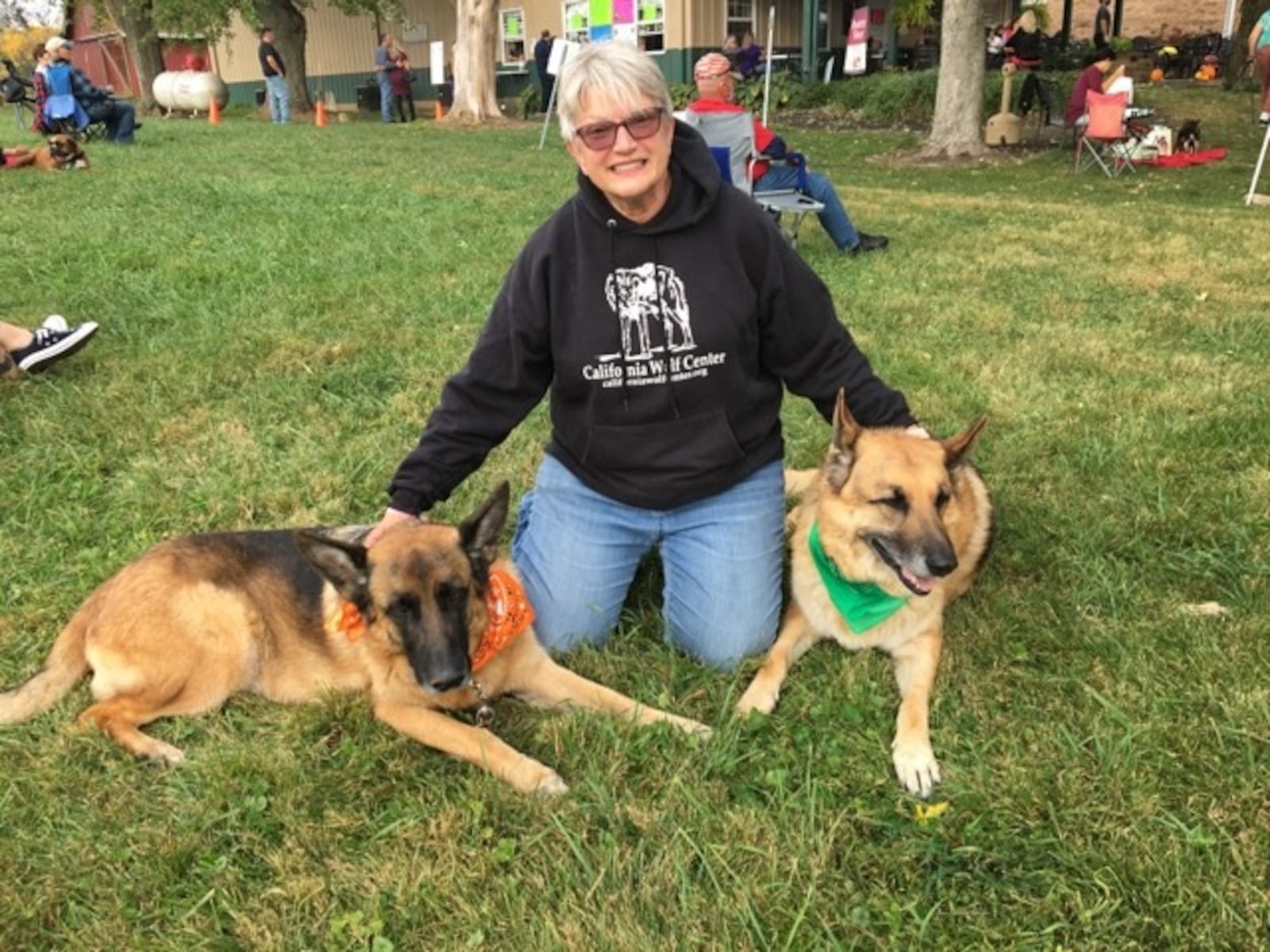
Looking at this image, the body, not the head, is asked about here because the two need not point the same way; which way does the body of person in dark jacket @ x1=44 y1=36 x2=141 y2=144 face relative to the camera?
to the viewer's right

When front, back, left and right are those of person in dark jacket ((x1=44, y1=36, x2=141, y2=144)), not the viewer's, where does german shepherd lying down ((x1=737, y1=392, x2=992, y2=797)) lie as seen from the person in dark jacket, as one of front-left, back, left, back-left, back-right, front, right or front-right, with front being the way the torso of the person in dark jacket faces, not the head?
right

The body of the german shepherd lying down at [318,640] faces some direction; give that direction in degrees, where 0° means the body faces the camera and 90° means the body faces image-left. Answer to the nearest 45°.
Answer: approximately 315°

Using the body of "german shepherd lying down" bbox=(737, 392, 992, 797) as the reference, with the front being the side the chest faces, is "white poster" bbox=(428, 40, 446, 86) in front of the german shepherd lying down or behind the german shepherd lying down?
behind

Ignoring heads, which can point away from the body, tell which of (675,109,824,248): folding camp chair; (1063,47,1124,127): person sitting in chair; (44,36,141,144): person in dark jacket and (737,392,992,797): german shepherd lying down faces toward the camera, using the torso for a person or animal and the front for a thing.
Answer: the german shepherd lying down

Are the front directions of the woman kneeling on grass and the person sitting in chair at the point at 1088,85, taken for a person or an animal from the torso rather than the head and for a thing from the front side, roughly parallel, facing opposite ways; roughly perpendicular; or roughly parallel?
roughly perpendicular

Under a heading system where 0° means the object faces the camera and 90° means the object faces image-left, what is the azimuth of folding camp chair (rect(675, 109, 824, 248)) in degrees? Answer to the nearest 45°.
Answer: approximately 225°

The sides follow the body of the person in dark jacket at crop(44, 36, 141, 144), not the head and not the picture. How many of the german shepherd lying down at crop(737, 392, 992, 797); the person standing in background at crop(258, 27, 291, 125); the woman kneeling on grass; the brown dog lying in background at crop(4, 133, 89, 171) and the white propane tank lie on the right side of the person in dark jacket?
3

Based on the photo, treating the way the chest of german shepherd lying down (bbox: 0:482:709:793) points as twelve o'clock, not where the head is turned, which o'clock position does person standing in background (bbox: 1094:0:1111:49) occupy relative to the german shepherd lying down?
The person standing in background is roughly at 9 o'clock from the german shepherd lying down.
